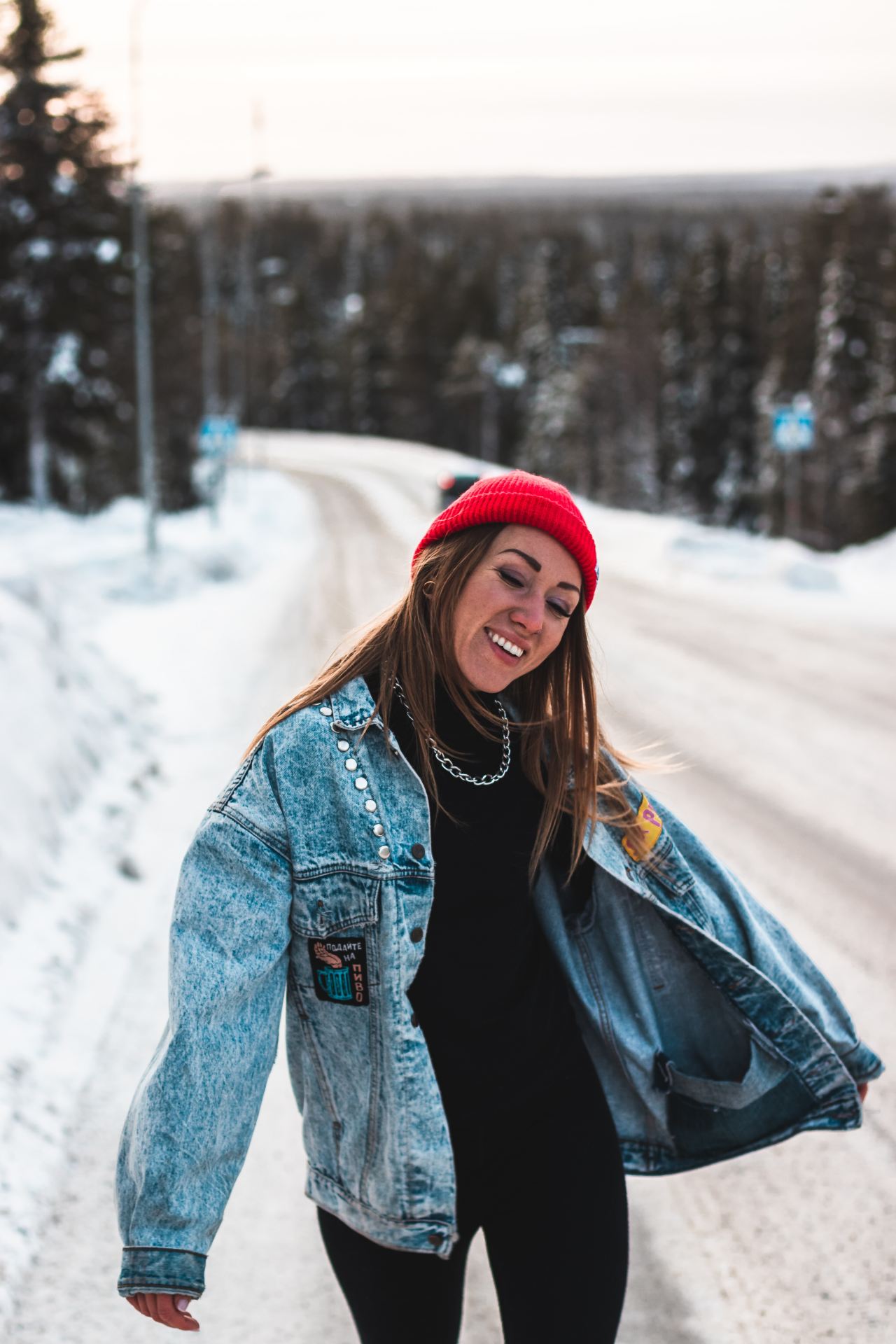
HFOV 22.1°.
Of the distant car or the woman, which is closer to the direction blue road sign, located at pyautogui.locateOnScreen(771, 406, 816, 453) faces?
the woman

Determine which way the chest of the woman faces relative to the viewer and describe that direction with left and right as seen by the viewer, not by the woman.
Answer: facing the viewer

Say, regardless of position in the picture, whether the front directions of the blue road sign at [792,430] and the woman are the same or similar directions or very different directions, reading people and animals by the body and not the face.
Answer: same or similar directions

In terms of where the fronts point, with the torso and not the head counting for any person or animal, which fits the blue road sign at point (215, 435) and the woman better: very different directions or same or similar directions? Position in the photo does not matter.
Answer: same or similar directions

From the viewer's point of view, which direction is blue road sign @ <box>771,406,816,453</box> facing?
toward the camera

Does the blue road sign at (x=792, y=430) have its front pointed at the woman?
yes

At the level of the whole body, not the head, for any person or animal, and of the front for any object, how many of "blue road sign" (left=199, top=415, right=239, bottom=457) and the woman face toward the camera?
2

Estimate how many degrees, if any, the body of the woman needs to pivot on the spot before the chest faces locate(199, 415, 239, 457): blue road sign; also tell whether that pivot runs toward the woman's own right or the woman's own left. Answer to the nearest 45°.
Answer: approximately 180°

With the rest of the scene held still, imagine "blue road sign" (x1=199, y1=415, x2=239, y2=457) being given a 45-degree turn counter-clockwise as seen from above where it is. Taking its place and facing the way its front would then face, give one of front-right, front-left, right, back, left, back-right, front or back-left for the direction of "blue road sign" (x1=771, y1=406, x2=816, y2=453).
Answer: front

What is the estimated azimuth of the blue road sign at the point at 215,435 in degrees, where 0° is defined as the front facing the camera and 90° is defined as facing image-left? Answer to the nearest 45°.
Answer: approximately 0°

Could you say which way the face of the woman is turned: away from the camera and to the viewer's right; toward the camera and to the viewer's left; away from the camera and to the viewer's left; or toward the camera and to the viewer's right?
toward the camera and to the viewer's right

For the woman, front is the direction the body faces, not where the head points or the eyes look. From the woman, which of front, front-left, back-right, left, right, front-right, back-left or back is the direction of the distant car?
back
